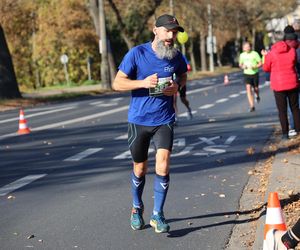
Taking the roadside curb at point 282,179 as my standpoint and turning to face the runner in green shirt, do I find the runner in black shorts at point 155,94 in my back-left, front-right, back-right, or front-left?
back-left

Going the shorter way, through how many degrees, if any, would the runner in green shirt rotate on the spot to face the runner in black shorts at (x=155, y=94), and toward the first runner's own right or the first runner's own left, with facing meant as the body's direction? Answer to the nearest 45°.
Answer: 0° — they already face them

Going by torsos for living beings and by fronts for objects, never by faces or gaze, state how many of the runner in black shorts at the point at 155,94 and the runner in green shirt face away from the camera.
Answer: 0

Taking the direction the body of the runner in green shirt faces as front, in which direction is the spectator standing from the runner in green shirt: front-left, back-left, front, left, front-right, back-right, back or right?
front

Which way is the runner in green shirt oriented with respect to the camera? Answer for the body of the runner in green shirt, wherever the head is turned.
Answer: toward the camera

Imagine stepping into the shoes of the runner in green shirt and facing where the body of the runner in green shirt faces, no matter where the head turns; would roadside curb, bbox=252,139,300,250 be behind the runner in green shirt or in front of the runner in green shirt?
in front

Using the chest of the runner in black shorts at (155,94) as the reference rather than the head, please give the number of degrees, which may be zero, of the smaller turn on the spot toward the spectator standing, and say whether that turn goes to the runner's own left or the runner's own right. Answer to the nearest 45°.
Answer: approximately 90° to the runner's own left

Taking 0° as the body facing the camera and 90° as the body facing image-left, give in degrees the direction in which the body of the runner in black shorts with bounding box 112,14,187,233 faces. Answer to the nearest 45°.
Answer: approximately 315°

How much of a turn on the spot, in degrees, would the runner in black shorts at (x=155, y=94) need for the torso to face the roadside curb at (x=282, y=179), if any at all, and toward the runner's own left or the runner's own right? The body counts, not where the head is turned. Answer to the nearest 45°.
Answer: approximately 90° to the runner's own left

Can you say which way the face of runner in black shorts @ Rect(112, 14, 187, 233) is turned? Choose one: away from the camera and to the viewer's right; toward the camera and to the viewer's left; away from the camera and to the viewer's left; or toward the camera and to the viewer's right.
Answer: toward the camera and to the viewer's right

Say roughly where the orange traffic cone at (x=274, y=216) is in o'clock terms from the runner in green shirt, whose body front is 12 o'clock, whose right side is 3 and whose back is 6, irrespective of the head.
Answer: The orange traffic cone is roughly at 12 o'clock from the runner in green shirt.
